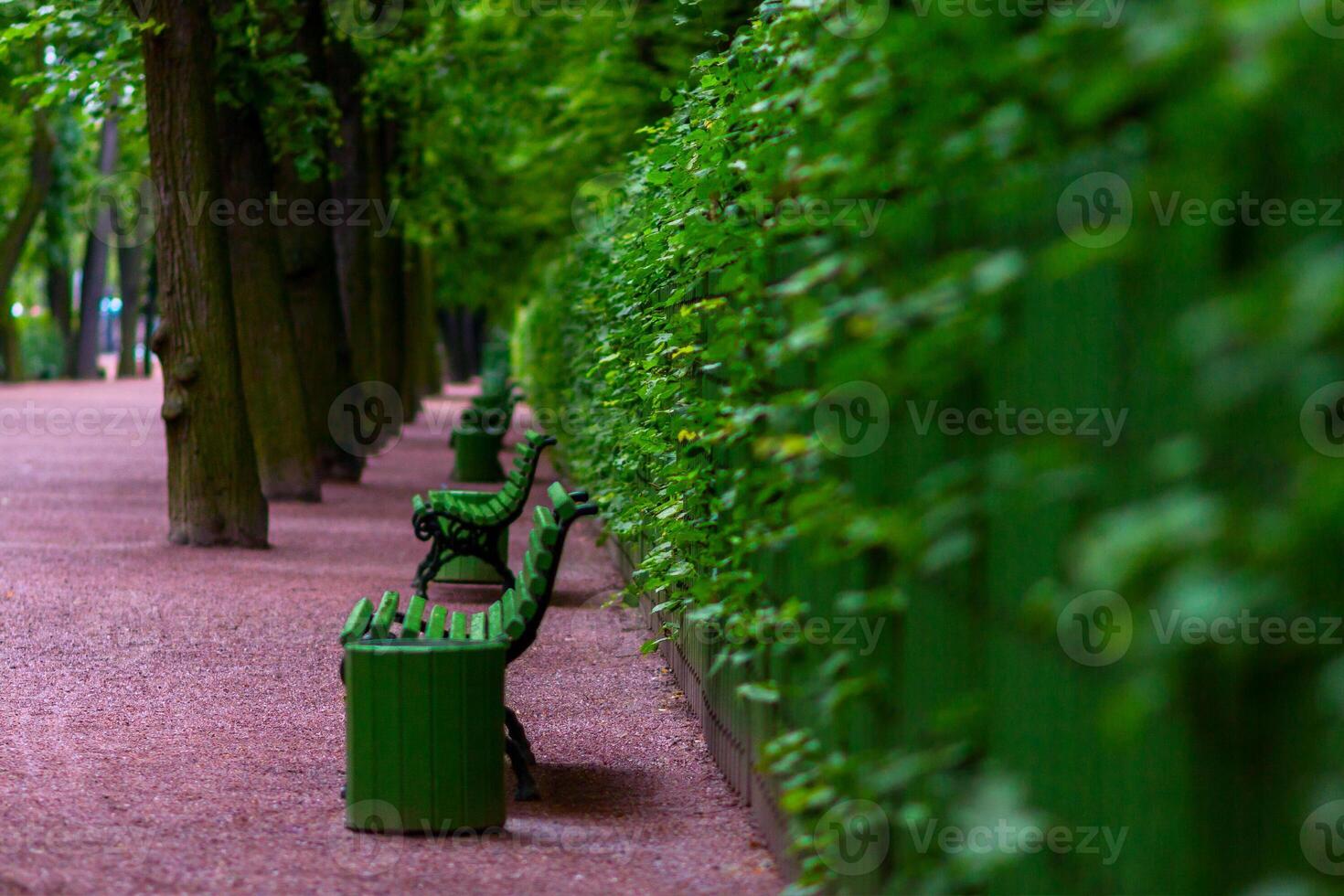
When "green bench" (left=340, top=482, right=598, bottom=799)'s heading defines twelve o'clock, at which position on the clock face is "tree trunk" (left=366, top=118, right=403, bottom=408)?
The tree trunk is roughly at 3 o'clock from the green bench.

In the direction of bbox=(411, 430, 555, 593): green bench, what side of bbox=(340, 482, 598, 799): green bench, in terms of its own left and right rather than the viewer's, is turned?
right

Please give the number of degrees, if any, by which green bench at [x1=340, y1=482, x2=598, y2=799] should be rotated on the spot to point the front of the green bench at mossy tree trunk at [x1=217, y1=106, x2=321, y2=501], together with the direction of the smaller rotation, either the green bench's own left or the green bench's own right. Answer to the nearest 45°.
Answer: approximately 90° to the green bench's own right

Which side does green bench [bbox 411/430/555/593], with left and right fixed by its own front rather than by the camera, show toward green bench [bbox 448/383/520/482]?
right

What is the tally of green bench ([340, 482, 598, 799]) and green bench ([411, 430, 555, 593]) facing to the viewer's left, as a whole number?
2

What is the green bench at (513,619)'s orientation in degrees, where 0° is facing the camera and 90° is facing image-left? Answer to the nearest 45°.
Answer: approximately 90°

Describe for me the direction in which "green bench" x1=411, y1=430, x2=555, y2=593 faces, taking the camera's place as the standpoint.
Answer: facing to the left of the viewer
